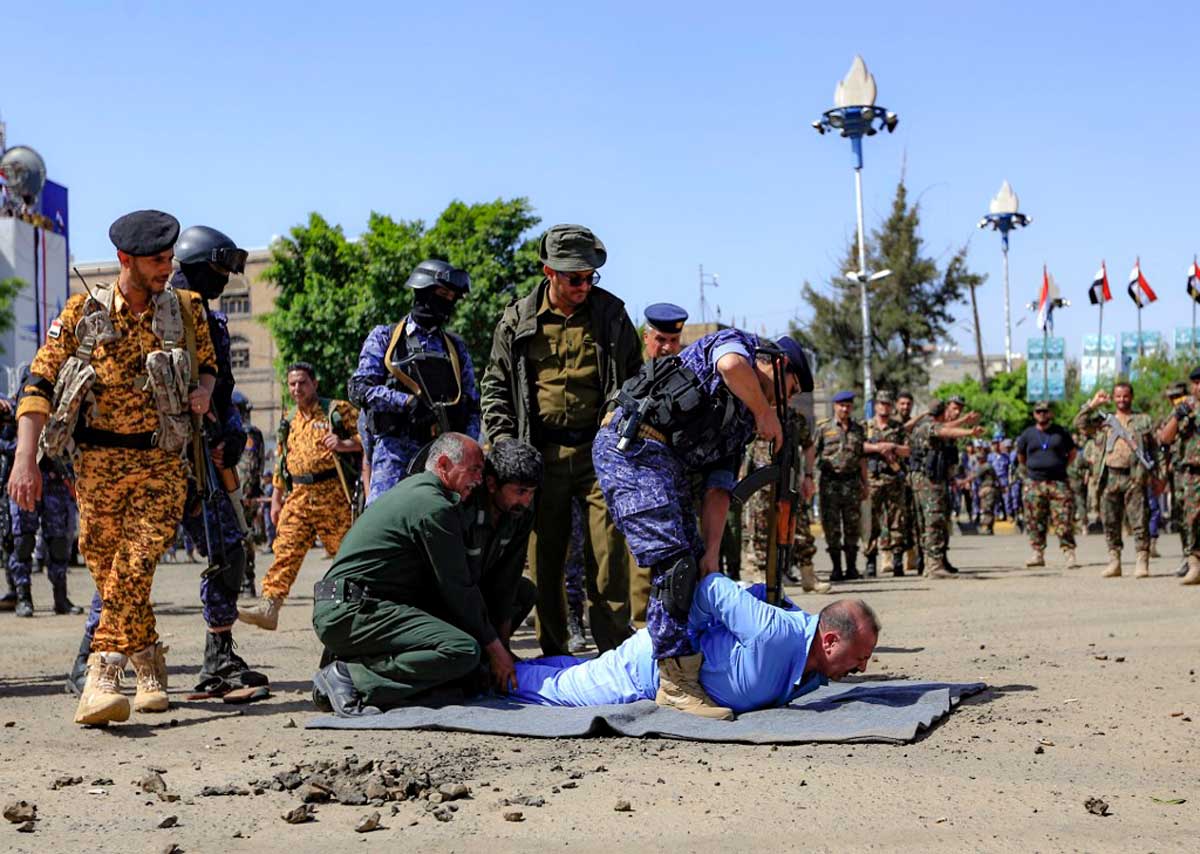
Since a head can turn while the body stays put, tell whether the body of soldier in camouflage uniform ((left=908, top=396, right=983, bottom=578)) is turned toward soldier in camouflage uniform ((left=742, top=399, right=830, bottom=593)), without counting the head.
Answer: no

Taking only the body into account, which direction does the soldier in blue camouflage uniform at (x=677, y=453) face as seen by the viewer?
to the viewer's right

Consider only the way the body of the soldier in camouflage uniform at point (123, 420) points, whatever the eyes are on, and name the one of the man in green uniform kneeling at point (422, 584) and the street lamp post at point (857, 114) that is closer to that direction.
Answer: the man in green uniform kneeling

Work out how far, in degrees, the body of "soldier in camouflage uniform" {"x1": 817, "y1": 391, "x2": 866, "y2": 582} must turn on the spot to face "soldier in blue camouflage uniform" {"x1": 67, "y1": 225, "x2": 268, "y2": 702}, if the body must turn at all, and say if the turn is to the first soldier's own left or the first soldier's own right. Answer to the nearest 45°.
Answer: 0° — they already face them

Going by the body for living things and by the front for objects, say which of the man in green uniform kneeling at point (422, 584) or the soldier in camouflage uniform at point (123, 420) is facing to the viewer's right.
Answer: the man in green uniform kneeling

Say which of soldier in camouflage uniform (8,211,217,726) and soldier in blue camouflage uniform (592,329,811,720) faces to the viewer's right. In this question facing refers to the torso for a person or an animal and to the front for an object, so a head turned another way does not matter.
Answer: the soldier in blue camouflage uniform

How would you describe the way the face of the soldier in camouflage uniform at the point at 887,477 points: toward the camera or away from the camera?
toward the camera

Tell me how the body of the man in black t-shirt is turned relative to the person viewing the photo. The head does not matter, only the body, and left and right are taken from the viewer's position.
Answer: facing the viewer

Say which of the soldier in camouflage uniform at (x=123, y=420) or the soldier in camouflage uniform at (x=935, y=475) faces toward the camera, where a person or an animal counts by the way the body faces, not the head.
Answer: the soldier in camouflage uniform at (x=123, y=420)

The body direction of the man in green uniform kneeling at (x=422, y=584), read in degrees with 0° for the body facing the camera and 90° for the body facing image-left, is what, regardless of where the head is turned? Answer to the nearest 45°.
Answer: approximately 270°

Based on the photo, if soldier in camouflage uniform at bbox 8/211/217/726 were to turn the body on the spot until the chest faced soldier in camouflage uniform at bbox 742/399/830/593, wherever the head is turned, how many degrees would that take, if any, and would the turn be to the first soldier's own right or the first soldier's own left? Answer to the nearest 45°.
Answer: approximately 135° to the first soldier's own left

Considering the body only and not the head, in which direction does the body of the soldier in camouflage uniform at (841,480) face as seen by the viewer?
toward the camera

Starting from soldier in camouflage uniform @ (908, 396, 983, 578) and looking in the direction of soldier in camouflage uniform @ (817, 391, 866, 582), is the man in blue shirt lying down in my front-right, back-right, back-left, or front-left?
front-left

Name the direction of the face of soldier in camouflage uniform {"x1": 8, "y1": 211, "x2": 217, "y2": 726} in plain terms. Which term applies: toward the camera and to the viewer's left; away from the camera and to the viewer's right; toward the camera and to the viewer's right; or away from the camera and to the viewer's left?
toward the camera and to the viewer's right

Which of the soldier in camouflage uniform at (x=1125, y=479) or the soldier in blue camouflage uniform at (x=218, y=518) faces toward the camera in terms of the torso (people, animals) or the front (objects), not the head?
the soldier in camouflage uniform
